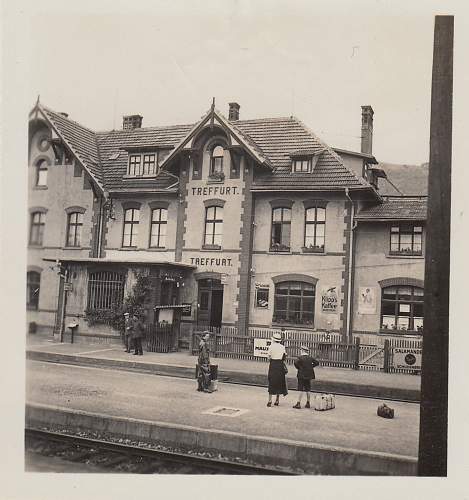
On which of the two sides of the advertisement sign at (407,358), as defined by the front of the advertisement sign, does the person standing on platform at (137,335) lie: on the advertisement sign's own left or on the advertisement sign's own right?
on the advertisement sign's own right

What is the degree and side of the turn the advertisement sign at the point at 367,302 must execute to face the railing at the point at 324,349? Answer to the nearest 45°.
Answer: approximately 45° to its right

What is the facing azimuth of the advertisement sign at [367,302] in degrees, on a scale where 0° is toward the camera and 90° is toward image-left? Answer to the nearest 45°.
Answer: approximately 0°

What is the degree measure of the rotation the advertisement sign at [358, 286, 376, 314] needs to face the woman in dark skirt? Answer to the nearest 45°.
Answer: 0° — it already faces them
